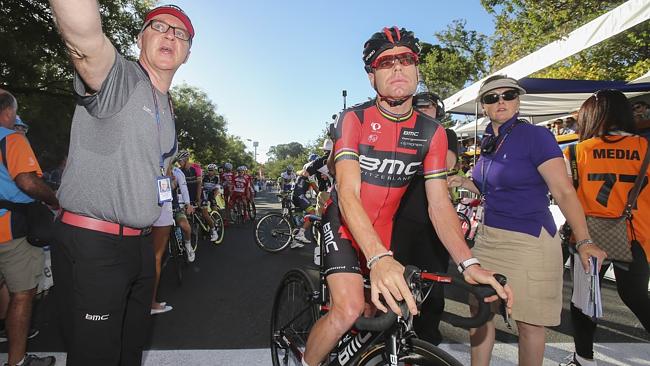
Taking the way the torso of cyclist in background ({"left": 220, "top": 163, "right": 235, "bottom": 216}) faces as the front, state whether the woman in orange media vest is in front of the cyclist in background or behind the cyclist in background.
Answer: in front

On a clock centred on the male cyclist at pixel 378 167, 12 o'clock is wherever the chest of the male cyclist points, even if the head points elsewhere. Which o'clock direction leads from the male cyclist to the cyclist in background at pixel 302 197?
The cyclist in background is roughly at 7 o'clock from the male cyclist.

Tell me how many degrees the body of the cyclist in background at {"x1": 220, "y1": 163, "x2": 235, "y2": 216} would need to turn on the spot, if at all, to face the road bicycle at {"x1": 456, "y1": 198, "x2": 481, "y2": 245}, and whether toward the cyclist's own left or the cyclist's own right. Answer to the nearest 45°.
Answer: approximately 45° to the cyclist's own left

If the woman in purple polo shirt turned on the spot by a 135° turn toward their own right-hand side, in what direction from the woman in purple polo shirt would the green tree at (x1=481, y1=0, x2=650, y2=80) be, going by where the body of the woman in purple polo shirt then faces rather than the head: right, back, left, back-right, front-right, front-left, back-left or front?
front

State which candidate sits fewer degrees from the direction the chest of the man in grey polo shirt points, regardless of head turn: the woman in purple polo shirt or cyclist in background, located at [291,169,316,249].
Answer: the woman in purple polo shirt

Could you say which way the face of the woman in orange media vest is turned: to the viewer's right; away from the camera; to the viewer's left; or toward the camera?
away from the camera

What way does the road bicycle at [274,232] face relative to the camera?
to the viewer's right

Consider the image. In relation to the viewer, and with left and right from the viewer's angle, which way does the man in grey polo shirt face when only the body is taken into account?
facing the viewer and to the right of the viewer

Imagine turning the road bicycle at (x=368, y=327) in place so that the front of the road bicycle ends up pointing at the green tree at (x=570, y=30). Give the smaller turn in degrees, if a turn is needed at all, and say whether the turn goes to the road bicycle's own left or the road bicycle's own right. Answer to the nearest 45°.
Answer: approximately 90° to the road bicycle's own left

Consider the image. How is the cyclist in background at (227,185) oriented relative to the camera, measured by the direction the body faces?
toward the camera

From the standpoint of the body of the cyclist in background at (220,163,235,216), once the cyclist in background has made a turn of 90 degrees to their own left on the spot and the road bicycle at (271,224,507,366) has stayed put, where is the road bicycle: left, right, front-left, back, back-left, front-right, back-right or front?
right

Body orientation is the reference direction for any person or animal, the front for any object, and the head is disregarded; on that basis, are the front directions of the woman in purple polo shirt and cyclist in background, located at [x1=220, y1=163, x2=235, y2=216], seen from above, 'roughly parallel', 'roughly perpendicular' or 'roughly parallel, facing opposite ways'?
roughly perpendicular

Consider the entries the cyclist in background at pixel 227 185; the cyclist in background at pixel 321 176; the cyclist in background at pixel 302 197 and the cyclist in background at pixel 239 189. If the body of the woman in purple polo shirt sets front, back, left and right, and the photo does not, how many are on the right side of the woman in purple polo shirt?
4

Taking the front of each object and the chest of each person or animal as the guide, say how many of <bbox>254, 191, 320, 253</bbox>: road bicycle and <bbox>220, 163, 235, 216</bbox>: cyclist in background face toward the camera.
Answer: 1

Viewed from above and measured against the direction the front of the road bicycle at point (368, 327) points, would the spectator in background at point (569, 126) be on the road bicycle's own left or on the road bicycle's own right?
on the road bicycle's own left
